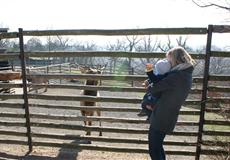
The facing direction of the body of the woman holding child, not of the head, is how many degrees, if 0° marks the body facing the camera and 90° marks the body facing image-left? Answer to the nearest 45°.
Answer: approximately 90°
